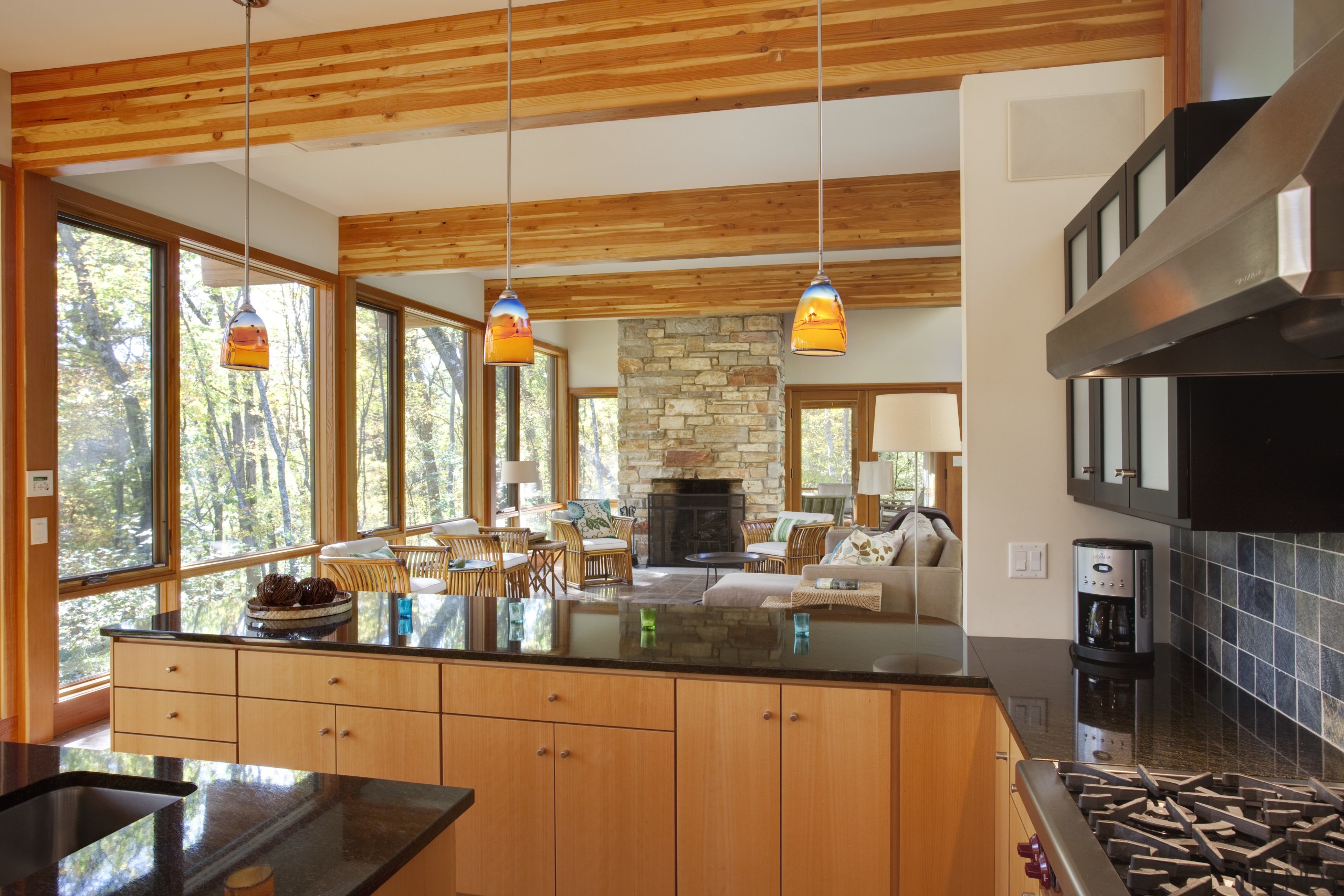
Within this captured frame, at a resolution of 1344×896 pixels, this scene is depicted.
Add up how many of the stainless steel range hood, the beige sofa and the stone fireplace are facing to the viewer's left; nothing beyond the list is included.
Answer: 2

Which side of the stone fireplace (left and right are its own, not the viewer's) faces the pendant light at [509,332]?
front

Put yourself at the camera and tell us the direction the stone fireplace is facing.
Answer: facing the viewer

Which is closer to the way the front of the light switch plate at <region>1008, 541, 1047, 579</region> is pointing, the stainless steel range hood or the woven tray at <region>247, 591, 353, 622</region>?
the stainless steel range hood

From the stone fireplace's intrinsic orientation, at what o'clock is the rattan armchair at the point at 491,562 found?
The rattan armchair is roughly at 1 o'clock from the stone fireplace.

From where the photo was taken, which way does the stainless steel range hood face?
to the viewer's left

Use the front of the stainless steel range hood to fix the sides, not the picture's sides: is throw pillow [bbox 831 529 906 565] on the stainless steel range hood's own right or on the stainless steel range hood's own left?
on the stainless steel range hood's own right

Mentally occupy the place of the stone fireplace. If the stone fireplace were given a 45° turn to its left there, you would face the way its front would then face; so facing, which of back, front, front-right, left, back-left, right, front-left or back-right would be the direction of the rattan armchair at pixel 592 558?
right

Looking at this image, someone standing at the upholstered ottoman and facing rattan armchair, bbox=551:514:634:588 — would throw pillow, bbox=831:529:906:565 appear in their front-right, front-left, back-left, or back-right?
back-right

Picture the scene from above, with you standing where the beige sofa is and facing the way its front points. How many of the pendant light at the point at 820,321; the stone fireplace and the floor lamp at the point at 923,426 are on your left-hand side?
2

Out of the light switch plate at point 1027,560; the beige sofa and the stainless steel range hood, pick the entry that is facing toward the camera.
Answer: the light switch plate

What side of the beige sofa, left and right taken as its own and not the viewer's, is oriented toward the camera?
left

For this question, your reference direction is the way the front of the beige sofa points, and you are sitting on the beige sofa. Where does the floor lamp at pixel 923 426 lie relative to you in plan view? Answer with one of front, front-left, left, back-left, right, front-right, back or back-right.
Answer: left

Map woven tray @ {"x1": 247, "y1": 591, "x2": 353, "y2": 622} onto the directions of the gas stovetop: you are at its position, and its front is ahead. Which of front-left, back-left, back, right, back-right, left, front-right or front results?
front

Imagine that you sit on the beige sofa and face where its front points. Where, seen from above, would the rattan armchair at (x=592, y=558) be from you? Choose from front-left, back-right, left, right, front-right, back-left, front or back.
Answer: front-right

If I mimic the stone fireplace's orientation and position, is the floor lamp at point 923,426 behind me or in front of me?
in front

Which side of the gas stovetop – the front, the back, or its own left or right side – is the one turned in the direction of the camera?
left
